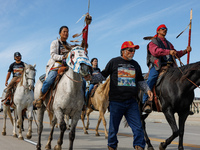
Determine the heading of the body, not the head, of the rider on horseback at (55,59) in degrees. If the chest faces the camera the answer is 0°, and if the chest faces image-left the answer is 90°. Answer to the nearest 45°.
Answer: approximately 315°

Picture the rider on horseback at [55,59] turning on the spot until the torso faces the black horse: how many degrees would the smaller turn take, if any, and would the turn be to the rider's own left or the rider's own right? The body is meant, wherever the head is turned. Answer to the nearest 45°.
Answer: approximately 45° to the rider's own left

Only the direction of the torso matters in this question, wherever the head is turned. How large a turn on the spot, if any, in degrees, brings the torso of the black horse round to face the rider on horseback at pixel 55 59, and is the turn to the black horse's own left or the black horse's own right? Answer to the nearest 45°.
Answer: approximately 135° to the black horse's own right

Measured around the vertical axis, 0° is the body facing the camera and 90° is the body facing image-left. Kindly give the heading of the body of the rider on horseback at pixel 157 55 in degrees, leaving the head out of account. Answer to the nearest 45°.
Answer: approximately 315°

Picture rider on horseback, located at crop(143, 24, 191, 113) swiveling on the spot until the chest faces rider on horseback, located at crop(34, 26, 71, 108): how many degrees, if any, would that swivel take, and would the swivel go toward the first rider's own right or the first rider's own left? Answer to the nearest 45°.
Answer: approximately 135° to the first rider's own right

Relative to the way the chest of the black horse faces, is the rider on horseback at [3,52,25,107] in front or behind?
behind

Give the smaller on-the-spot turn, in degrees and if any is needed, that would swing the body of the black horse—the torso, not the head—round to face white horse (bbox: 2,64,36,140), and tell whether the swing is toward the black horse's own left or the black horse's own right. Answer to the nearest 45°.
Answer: approximately 180°
